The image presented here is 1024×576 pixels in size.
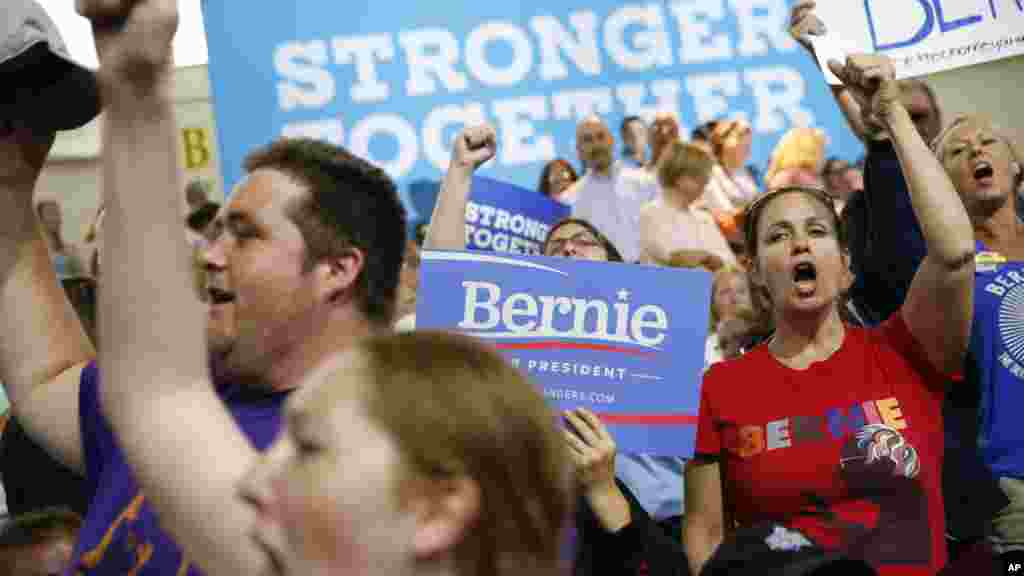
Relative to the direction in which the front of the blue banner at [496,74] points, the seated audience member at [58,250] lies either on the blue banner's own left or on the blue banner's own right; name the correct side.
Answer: on the blue banner's own right

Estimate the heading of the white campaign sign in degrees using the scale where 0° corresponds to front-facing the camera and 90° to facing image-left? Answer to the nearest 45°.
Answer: approximately 0°

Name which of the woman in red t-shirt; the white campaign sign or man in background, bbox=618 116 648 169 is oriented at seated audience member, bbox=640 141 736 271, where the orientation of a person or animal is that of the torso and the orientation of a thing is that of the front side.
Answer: the man in background

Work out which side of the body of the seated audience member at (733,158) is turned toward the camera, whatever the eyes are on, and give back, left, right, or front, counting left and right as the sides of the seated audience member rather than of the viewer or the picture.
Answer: front

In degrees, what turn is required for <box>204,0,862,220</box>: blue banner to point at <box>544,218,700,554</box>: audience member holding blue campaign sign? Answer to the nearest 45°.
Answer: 0° — it already faces them

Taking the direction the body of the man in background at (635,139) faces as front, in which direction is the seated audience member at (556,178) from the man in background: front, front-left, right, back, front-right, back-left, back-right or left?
front-right

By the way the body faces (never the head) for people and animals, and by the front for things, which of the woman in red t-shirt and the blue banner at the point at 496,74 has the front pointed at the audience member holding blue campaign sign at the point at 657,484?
the blue banner

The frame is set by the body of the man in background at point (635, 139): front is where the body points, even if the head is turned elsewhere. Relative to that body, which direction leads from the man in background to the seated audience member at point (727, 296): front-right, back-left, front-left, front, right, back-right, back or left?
front

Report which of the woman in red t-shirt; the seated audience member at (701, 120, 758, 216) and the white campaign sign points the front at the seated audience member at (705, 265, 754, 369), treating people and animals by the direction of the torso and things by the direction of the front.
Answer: the seated audience member at (701, 120, 758, 216)

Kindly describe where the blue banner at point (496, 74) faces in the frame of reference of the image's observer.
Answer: facing the viewer

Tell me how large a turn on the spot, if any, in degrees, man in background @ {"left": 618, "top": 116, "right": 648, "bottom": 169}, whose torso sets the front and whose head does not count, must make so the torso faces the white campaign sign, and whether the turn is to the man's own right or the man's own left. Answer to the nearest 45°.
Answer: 0° — they already face it

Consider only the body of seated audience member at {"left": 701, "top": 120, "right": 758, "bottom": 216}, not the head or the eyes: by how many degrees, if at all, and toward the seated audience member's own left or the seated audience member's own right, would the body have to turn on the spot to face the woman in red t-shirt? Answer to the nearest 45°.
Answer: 0° — they already face them
